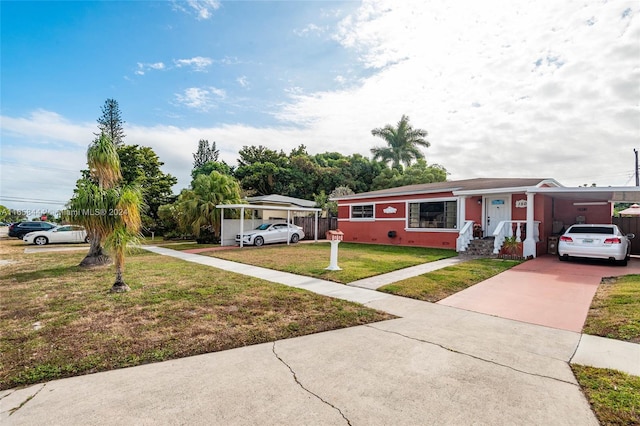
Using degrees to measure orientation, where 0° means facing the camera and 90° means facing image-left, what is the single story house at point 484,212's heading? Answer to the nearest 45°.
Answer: approximately 45°

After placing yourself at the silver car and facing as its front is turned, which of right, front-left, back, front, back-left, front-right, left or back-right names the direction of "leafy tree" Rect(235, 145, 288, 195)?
back-right

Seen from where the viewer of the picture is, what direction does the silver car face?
facing the viewer and to the left of the viewer

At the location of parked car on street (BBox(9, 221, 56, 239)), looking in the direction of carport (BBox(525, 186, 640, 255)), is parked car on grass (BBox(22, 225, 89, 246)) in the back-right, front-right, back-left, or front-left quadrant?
front-right

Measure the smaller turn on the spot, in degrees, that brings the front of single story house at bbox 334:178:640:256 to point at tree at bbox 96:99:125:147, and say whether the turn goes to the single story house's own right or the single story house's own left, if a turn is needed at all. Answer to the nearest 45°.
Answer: approximately 45° to the single story house's own right

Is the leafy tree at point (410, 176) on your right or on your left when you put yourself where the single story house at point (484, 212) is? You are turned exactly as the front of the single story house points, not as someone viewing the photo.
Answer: on your right

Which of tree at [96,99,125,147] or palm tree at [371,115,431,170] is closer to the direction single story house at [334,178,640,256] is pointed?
the tree

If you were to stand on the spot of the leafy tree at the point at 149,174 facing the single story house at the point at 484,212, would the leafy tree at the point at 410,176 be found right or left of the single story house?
left

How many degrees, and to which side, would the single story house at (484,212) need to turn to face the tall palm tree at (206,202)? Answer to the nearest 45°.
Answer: approximately 45° to its right

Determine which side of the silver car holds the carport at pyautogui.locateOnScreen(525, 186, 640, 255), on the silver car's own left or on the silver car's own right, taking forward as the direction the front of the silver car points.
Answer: on the silver car's own left

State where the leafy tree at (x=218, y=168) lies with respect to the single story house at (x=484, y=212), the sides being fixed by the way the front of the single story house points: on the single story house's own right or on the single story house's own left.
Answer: on the single story house's own right

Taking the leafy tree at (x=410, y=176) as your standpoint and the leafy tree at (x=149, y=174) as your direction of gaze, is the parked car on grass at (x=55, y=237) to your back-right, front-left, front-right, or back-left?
front-left

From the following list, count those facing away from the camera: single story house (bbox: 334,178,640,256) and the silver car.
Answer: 0
